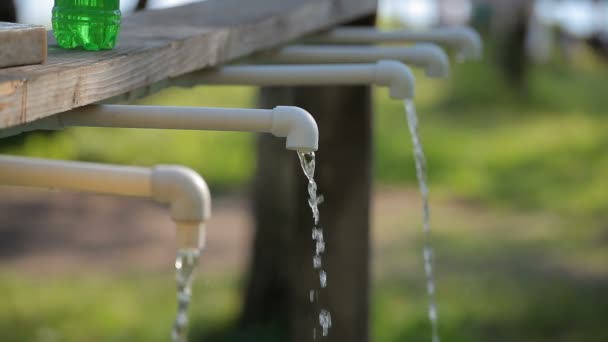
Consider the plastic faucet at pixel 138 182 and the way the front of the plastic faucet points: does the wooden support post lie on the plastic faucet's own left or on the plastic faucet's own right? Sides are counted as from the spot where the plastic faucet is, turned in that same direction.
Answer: on the plastic faucet's own left

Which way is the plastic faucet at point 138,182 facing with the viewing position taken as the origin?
facing to the right of the viewer

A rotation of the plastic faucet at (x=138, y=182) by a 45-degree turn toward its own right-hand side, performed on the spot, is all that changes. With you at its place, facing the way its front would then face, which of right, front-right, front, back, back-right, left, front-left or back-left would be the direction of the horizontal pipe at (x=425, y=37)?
left

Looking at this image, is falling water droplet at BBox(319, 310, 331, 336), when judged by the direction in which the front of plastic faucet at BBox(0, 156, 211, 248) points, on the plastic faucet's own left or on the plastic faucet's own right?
on the plastic faucet's own left

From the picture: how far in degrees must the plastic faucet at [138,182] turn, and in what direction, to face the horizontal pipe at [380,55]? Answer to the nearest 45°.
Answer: approximately 45° to its left
